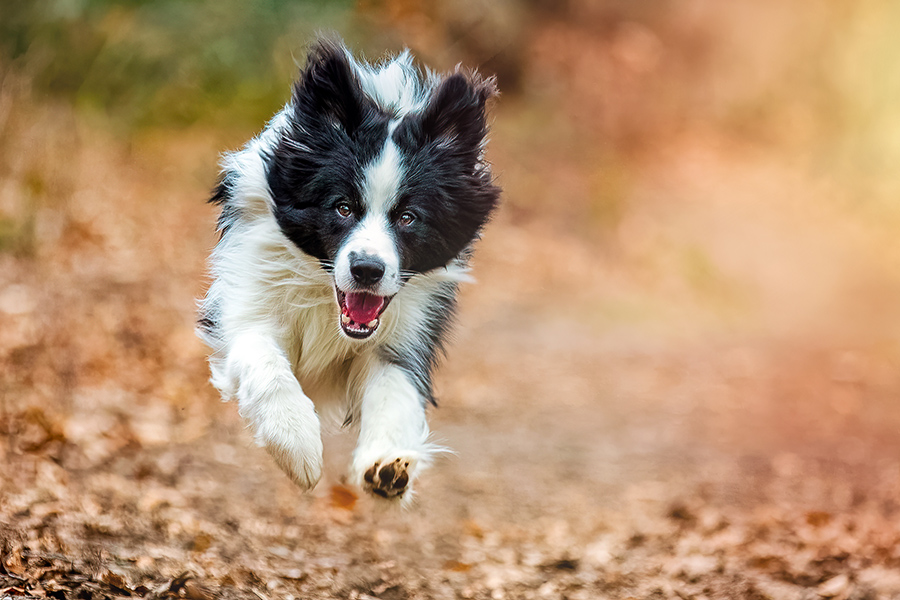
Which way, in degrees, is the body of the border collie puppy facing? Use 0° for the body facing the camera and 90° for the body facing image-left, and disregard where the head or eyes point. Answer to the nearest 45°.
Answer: approximately 0°
